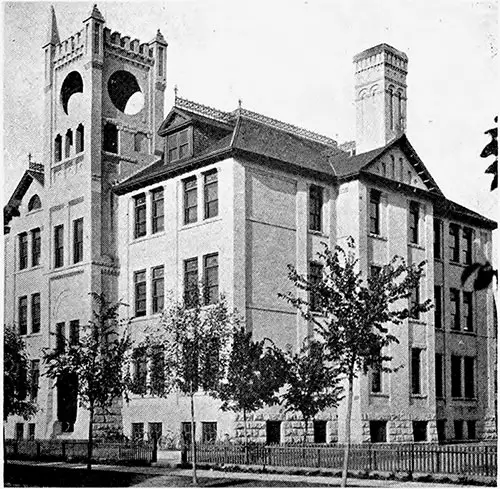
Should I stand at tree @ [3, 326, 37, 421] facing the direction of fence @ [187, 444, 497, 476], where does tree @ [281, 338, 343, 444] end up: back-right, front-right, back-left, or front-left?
front-left

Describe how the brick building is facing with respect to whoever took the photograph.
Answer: facing the viewer and to the left of the viewer

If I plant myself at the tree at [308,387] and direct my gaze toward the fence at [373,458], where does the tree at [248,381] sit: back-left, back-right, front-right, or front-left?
back-right

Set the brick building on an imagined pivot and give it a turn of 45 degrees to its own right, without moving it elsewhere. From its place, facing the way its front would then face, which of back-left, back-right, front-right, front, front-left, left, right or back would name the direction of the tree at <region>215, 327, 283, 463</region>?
left
